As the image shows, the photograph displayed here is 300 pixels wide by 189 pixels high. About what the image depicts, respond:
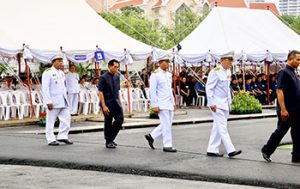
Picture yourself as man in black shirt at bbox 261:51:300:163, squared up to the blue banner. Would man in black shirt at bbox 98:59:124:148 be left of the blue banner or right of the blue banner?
left

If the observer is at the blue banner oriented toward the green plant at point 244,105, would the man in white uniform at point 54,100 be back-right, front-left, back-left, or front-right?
back-right

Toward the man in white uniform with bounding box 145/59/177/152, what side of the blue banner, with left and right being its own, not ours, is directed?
front

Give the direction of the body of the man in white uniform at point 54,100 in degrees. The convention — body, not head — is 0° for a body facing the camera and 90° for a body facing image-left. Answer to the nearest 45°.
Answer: approximately 315°

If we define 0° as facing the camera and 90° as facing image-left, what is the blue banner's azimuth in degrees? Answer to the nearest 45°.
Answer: approximately 0°
